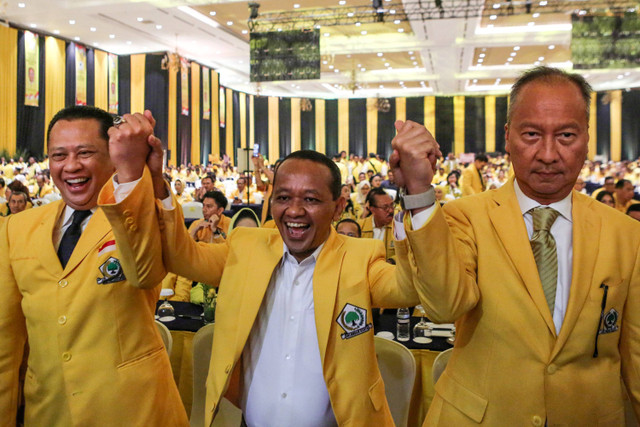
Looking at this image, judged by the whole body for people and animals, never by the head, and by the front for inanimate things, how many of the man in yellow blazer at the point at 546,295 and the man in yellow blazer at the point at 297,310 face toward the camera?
2

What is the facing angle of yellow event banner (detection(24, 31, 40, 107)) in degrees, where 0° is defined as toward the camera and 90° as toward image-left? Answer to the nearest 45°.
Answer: approximately 315°

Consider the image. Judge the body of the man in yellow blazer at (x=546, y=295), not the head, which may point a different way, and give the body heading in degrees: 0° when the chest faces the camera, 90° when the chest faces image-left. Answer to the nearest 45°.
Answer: approximately 0°

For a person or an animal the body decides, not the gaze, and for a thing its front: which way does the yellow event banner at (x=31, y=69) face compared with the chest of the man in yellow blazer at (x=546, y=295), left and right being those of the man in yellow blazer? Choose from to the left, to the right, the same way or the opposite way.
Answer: to the left

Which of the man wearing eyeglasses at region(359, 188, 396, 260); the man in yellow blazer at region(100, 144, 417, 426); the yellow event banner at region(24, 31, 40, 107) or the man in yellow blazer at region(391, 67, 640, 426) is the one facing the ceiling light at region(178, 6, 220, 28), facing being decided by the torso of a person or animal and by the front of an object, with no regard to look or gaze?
the yellow event banner

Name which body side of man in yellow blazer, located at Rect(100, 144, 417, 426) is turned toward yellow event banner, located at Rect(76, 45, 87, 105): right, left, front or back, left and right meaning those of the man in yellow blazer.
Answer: back

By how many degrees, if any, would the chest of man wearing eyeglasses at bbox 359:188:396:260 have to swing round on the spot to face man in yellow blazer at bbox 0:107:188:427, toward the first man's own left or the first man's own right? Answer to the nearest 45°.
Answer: approximately 45° to the first man's own right

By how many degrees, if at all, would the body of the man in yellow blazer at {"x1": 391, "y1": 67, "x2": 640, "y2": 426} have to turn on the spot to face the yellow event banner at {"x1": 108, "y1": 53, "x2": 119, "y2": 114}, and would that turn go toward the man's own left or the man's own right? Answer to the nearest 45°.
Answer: approximately 135° to the man's own right

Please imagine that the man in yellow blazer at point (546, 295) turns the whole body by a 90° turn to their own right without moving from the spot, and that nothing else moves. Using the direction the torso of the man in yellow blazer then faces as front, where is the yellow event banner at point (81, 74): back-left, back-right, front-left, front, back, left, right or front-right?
front-right

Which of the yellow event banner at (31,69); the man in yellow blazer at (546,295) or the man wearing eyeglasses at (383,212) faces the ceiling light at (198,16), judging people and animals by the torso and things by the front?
the yellow event banner
